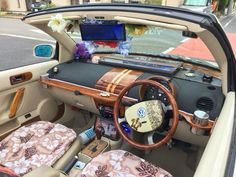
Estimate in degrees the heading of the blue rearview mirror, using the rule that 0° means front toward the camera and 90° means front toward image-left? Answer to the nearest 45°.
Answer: approximately 0°
